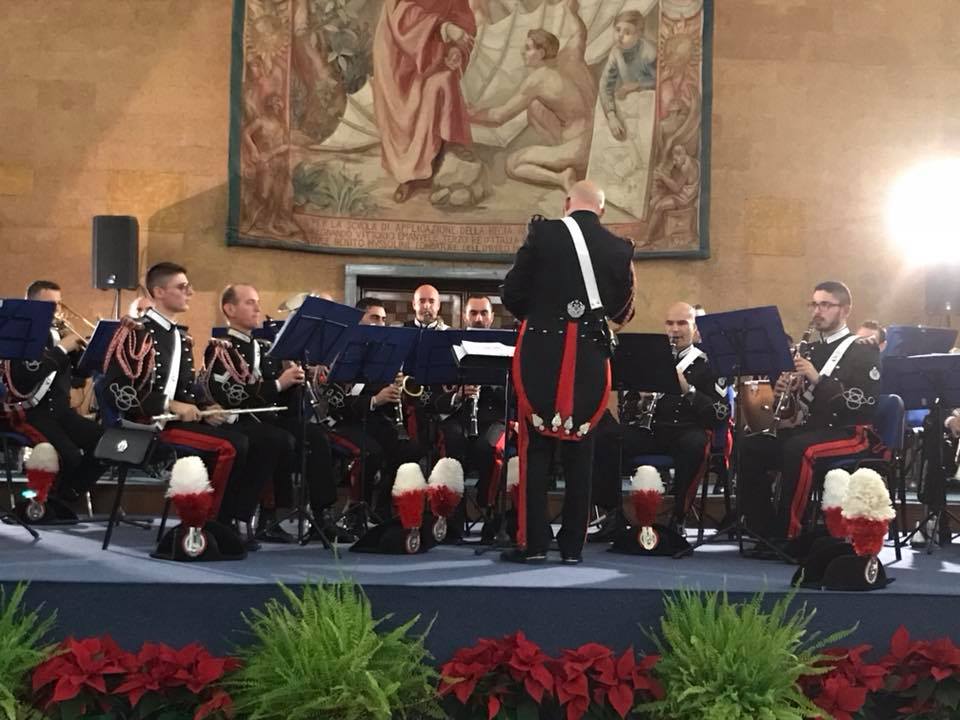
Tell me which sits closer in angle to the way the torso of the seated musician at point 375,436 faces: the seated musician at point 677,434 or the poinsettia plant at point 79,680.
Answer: the seated musician

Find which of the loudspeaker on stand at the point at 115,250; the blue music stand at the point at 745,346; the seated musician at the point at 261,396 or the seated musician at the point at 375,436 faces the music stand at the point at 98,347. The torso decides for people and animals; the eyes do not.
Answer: the loudspeaker on stand

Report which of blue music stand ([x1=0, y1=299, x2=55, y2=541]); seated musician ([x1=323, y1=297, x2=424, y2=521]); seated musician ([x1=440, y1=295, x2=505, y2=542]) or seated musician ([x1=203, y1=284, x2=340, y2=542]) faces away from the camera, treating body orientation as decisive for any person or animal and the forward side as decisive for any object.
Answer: the blue music stand

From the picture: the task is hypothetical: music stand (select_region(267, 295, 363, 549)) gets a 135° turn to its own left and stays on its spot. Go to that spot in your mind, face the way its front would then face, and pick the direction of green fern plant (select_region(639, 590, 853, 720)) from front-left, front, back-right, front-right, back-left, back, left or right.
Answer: front-left

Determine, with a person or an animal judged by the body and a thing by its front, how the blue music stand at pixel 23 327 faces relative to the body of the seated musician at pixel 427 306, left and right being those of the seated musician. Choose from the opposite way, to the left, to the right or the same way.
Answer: the opposite way

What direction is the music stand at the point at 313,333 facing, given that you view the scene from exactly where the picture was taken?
facing away from the viewer and to the left of the viewer

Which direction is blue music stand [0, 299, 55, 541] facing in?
away from the camera

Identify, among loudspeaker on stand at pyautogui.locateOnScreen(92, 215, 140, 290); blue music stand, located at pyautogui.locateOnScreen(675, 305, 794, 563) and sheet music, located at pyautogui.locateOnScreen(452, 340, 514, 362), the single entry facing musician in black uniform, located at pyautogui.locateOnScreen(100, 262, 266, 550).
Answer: the loudspeaker on stand

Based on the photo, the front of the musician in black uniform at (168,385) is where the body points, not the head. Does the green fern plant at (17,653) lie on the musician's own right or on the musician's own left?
on the musician's own right

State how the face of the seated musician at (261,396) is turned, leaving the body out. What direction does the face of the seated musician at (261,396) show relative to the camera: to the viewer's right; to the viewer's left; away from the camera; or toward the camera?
to the viewer's right

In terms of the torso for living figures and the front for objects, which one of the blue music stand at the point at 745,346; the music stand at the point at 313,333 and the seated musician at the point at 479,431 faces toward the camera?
the seated musician

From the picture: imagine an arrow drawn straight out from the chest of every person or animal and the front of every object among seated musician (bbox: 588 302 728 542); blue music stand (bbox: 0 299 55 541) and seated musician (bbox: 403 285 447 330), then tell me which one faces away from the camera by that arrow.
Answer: the blue music stand
